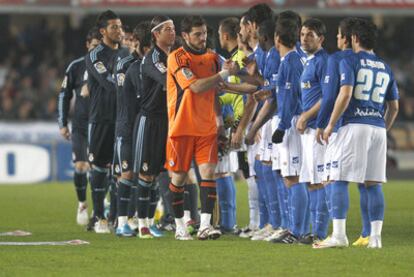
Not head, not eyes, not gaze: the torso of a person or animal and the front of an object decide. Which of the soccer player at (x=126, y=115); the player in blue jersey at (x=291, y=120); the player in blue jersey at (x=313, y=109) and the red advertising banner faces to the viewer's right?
the soccer player

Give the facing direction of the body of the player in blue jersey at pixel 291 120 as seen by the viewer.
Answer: to the viewer's left

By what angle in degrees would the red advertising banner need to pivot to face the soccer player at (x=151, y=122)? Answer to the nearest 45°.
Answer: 0° — it already faces them

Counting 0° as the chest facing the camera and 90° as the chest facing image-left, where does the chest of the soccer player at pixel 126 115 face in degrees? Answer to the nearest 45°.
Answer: approximately 270°

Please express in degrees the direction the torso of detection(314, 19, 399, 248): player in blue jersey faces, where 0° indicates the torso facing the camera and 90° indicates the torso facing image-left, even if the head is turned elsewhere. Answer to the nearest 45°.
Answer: approximately 135°

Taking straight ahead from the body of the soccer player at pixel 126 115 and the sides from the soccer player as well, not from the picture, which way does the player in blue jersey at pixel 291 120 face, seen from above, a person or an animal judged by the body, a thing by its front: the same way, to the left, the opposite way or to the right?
the opposite way

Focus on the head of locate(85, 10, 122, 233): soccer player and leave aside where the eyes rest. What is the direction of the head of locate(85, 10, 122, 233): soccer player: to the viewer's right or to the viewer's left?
to the viewer's right

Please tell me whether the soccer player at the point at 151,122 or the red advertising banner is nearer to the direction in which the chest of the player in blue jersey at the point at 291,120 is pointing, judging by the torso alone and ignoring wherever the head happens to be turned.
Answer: the soccer player

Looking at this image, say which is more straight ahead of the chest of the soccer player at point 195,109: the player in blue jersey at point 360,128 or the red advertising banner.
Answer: the player in blue jersey

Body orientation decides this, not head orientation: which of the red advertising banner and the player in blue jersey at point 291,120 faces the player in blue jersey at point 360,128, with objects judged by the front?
the red advertising banner

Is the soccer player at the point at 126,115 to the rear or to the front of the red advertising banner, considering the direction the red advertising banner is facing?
to the front

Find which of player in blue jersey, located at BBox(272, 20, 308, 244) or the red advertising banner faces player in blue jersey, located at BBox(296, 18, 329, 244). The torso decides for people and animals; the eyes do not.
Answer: the red advertising banner

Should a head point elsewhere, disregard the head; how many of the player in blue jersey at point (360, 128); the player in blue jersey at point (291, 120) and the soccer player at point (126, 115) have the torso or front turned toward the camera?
0
